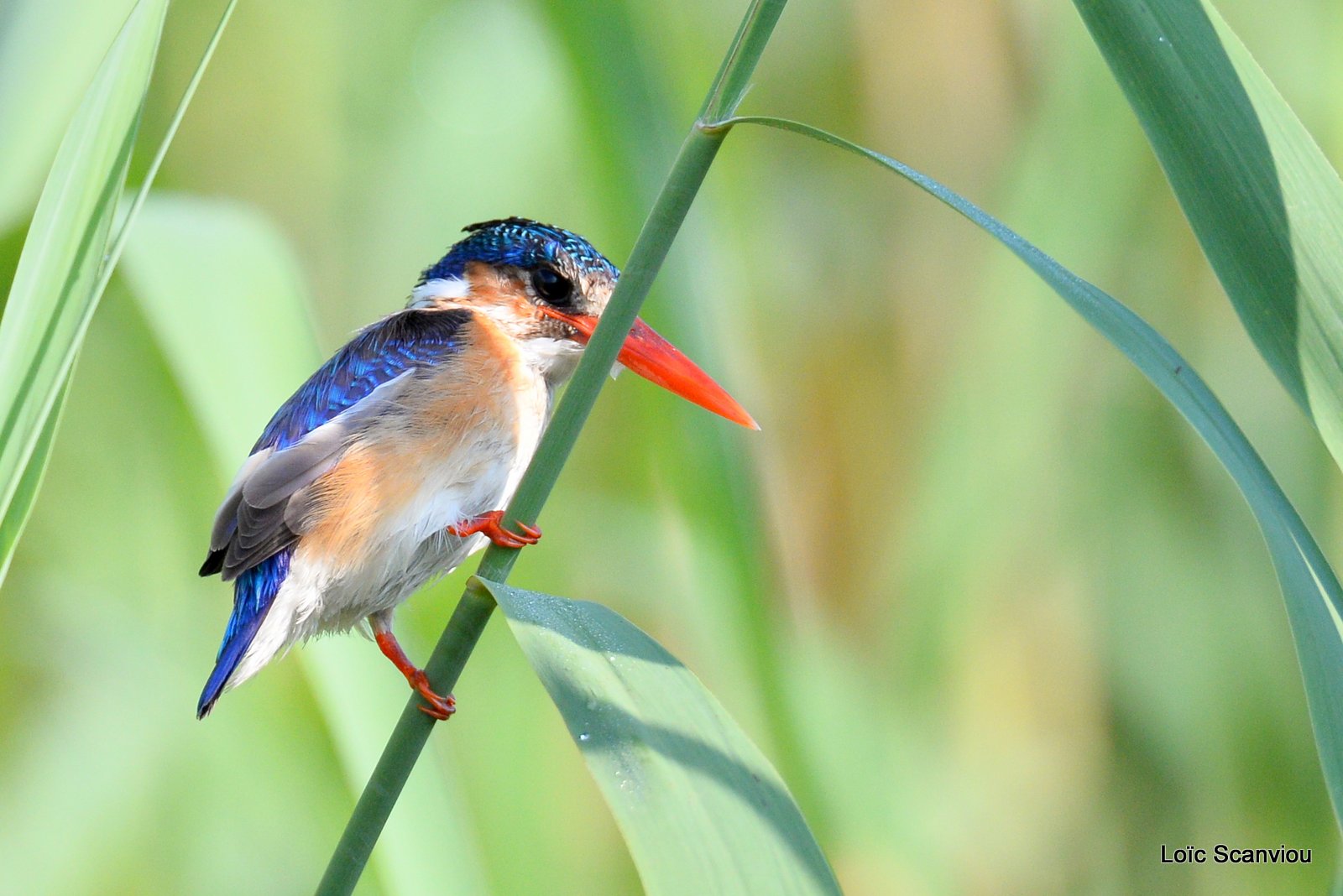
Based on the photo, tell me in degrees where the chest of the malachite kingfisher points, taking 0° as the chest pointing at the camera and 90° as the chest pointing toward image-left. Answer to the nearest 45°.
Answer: approximately 270°
